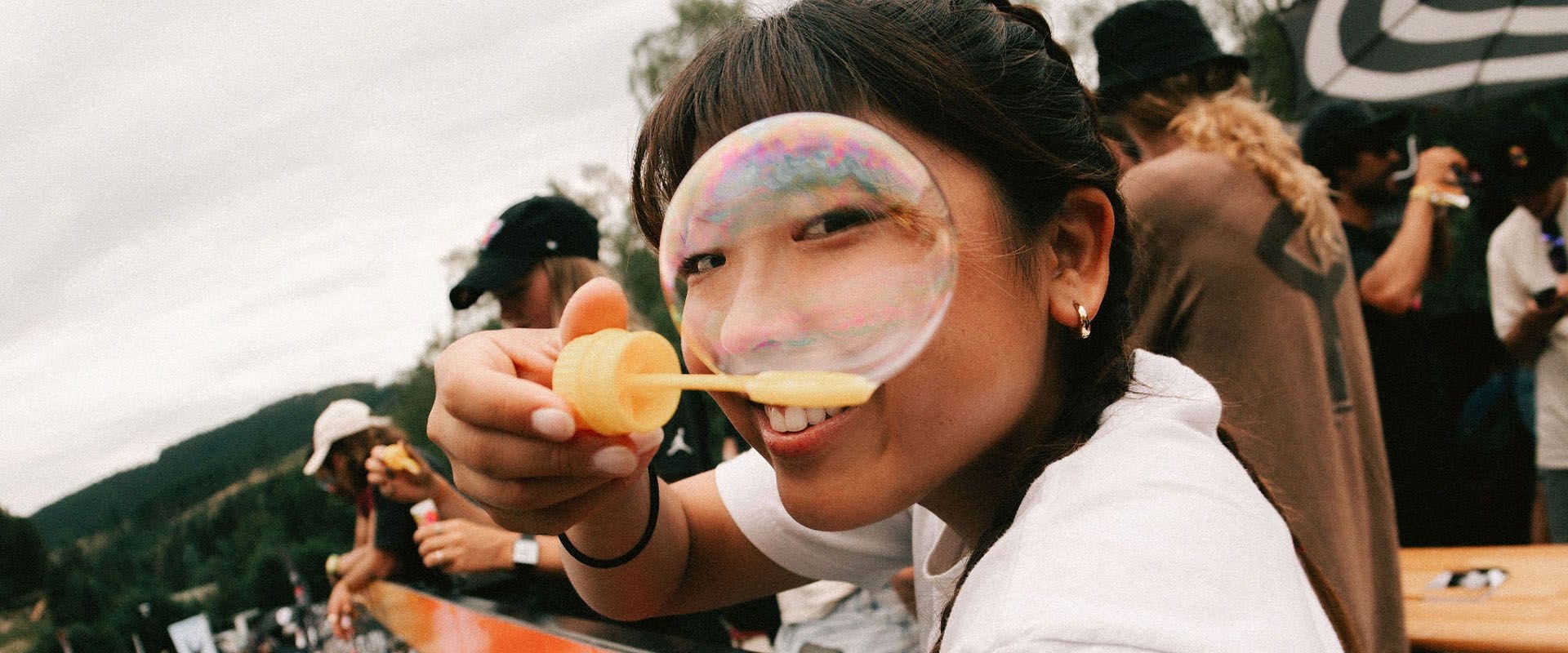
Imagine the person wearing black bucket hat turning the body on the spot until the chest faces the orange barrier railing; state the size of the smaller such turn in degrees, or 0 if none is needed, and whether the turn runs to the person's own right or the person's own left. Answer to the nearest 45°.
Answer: approximately 45° to the person's own left

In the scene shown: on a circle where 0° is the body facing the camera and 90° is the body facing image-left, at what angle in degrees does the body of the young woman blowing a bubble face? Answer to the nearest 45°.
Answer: approximately 45°

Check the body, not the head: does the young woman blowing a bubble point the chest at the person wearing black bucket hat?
no

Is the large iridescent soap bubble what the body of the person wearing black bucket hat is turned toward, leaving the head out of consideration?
no

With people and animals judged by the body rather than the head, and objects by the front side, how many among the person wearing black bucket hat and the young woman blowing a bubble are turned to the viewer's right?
0

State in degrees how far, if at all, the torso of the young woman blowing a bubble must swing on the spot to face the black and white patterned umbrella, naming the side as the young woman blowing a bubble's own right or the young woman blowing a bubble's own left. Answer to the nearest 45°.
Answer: approximately 180°

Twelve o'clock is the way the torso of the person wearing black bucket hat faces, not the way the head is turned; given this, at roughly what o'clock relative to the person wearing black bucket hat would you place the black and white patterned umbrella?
The black and white patterned umbrella is roughly at 2 o'clock from the person wearing black bucket hat.

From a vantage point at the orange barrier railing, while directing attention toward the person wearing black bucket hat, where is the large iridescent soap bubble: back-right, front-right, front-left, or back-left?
front-right

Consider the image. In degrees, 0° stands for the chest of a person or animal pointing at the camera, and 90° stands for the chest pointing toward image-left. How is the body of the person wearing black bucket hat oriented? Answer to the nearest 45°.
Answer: approximately 135°
